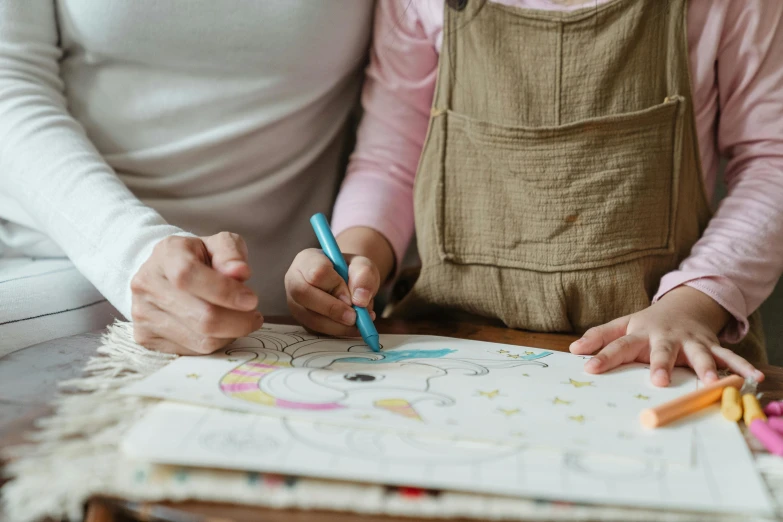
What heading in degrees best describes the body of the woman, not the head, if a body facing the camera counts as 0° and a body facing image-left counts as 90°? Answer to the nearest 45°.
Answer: approximately 315°

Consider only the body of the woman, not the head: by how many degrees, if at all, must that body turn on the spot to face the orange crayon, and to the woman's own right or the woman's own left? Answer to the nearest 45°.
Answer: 0° — they already face it

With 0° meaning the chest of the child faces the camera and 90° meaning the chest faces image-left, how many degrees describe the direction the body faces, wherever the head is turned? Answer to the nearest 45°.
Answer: approximately 0°
